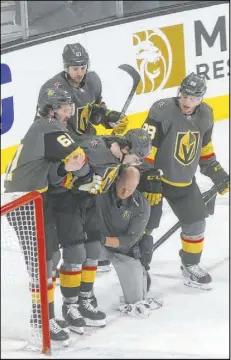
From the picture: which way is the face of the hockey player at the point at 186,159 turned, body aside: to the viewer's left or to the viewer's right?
to the viewer's left

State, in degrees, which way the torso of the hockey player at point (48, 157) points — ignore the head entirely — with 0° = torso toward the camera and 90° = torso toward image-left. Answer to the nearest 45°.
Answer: approximately 270°

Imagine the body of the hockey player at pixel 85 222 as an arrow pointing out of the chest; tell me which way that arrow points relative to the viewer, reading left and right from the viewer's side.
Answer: facing the viewer and to the right of the viewer

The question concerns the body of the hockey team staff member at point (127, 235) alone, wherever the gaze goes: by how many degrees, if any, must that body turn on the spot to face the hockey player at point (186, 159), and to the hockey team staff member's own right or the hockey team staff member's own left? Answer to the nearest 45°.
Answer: approximately 180°

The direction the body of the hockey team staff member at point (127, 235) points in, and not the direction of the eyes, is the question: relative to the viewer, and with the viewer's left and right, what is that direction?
facing the viewer and to the left of the viewer

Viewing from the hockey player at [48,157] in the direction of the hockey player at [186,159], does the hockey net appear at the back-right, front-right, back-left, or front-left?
back-right
